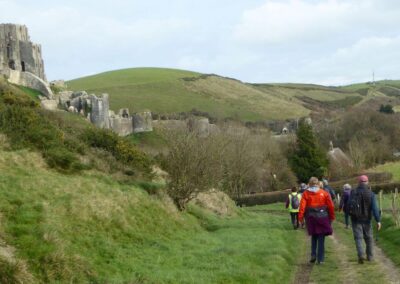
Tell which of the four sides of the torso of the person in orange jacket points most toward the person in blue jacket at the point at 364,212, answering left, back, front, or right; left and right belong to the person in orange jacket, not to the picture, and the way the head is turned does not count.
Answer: right

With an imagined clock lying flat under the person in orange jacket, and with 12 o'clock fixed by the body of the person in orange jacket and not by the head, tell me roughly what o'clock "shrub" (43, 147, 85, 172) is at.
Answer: The shrub is roughly at 10 o'clock from the person in orange jacket.

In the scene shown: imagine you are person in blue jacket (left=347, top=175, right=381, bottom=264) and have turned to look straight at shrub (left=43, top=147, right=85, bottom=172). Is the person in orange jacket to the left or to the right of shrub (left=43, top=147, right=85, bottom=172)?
left

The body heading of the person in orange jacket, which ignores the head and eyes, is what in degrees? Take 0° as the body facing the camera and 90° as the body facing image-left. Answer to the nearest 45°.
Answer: approximately 180°

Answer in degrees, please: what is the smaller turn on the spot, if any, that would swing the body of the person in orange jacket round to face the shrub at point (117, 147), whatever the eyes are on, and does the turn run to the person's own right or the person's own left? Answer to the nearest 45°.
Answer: approximately 45° to the person's own left

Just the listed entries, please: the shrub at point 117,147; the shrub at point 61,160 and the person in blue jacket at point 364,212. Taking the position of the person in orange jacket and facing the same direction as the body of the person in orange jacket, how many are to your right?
1

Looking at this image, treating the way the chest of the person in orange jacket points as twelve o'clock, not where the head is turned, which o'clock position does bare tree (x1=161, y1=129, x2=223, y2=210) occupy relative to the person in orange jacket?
The bare tree is roughly at 11 o'clock from the person in orange jacket.
